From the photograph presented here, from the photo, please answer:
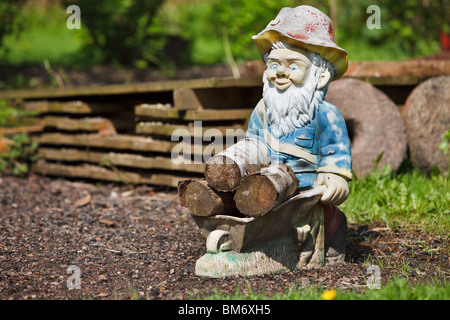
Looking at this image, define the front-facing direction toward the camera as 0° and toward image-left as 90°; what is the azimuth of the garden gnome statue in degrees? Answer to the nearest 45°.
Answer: approximately 45°

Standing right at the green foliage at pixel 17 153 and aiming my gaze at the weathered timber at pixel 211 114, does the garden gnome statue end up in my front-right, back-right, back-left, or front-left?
front-right

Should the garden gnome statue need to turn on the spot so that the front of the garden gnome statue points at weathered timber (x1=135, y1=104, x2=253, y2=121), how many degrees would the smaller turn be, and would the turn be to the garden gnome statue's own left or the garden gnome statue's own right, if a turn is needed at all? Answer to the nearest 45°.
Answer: approximately 135° to the garden gnome statue's own right

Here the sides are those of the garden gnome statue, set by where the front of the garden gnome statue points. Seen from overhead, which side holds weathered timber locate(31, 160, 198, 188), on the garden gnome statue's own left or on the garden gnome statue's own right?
on the garden gnome statue's own right

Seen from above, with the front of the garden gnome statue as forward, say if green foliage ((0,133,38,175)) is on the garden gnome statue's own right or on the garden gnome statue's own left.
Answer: on the garden gnome statue's own right

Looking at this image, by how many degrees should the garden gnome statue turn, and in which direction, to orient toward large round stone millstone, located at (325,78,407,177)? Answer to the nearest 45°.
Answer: approximately 135° to its right

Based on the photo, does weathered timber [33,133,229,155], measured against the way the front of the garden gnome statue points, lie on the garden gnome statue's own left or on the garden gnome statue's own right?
on the garden gnome statue's own right

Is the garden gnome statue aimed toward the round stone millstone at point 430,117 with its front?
no

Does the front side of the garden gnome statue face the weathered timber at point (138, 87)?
no

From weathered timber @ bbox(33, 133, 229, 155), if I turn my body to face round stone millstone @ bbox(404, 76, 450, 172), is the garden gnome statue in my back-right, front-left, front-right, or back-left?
front-right

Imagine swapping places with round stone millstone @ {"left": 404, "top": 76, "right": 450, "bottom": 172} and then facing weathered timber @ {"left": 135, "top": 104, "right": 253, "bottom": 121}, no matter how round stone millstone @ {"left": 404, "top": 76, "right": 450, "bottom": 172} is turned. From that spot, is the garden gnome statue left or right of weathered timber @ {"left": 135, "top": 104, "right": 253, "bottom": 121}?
left

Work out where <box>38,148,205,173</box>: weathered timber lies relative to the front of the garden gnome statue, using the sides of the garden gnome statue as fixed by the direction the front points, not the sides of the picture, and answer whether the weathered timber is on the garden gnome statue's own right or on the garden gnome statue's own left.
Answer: on the garden gnome statue's own right

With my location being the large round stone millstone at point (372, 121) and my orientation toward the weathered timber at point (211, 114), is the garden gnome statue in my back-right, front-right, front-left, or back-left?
front-left
